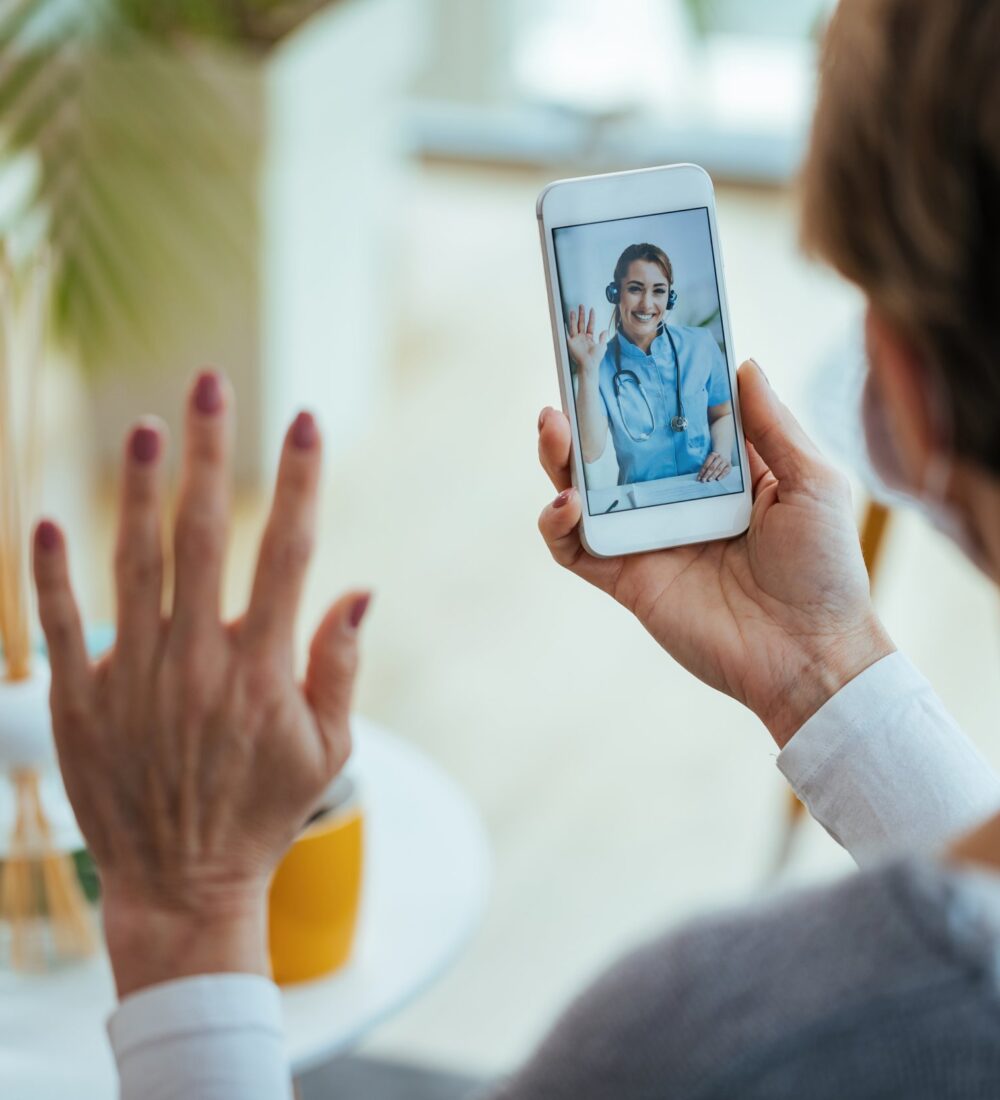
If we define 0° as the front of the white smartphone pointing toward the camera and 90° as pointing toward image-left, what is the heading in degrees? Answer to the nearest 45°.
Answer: approximately 0°

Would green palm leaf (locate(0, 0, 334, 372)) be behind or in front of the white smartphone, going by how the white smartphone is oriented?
behind
